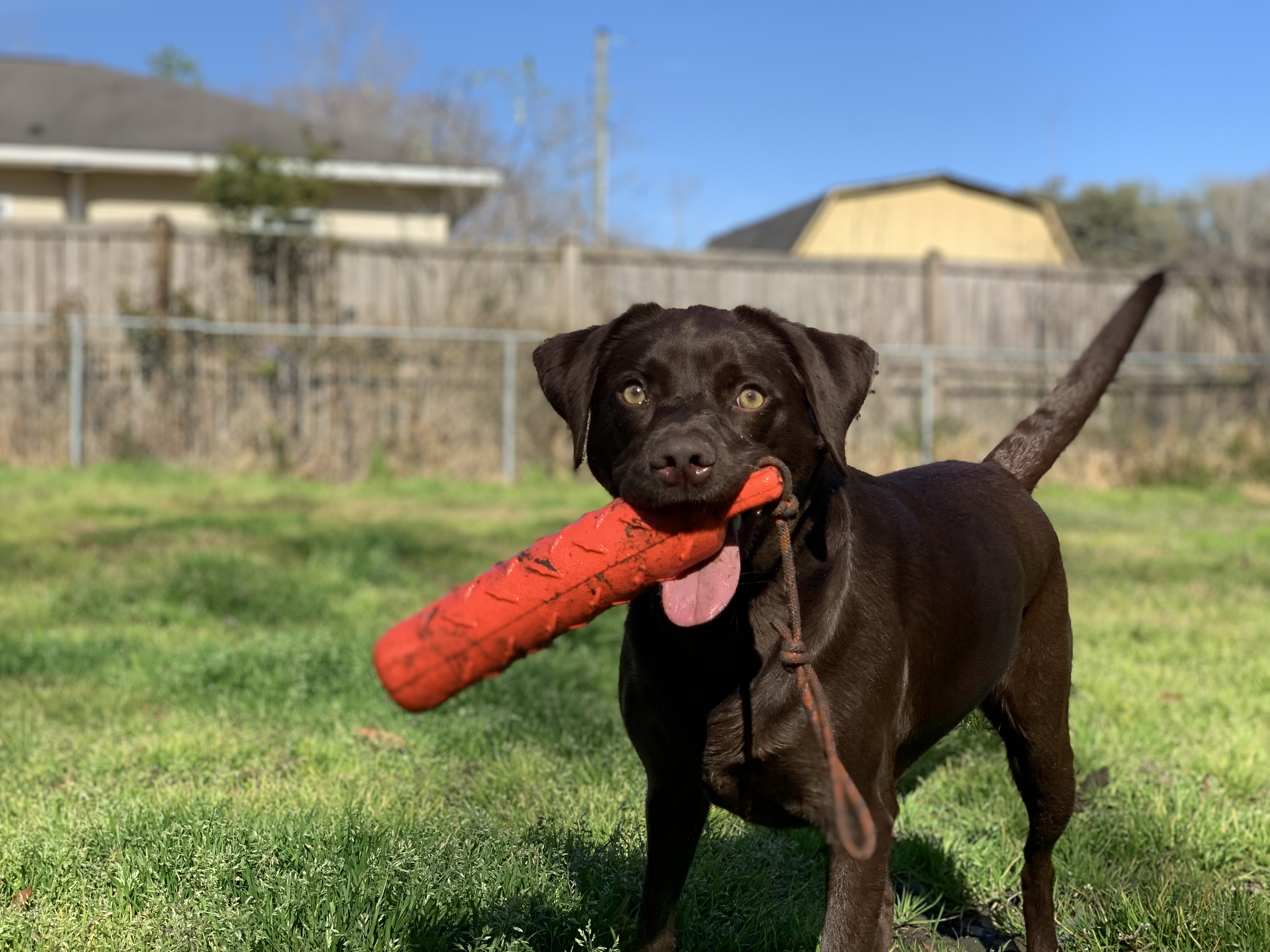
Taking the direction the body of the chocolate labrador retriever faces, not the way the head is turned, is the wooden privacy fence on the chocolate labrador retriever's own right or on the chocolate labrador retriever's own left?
on the chocolate labrador retriever's own right

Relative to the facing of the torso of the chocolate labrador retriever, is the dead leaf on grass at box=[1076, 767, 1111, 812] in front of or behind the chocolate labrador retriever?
behind

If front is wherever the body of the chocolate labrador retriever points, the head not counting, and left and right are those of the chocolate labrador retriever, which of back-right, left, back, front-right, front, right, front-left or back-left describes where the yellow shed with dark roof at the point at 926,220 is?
back-right

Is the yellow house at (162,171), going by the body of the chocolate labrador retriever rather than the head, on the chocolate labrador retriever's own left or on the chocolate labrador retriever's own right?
on the chocolate labrador retriever's own right

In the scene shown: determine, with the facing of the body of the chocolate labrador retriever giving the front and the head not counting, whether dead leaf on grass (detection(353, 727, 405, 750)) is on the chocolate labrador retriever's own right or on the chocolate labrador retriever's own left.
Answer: on the chocolate labrador retriever's own right

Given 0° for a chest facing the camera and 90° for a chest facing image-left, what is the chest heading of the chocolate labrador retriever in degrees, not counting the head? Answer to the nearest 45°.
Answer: approximately 45°
